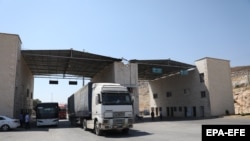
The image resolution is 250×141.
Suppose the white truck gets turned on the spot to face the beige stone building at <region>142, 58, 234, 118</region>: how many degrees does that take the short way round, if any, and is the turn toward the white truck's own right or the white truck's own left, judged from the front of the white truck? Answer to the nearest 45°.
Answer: approximately 90° to the white truck's own left

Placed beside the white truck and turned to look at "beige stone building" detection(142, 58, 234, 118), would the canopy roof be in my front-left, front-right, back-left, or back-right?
front-left

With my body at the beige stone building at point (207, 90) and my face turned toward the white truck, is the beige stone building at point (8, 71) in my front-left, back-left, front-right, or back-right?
front-right

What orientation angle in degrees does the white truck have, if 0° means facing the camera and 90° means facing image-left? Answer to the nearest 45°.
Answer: approximately 315°

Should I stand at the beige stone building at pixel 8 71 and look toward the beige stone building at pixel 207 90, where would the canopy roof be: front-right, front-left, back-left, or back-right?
front-left

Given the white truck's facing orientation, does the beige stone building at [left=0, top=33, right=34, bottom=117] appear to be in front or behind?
behind
